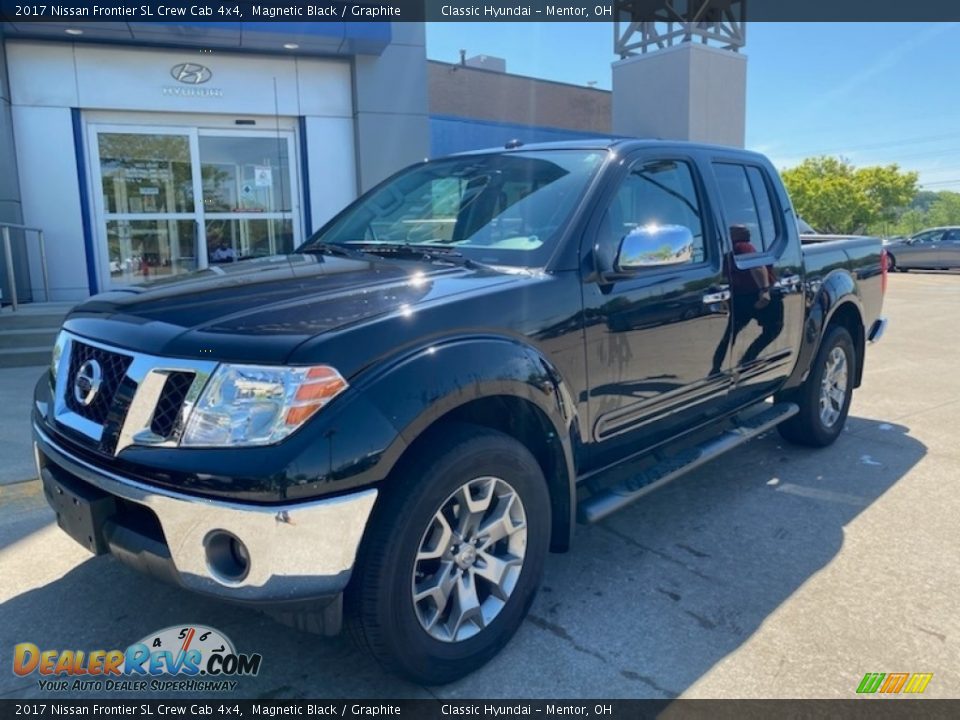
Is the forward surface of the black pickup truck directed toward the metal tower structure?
no

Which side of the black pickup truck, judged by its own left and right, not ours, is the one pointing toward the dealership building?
right

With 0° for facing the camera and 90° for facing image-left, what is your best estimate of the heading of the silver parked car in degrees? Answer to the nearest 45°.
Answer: approximately 90°

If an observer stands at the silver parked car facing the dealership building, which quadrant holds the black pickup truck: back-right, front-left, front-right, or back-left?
front-left

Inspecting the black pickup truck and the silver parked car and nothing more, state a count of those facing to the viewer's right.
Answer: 0

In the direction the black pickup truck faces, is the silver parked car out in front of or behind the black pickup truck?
behind

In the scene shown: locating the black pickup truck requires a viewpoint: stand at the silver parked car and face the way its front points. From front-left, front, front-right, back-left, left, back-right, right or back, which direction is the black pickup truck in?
left

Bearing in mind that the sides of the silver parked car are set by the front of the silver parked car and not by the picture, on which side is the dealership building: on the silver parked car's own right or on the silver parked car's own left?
on the silver parked car's own left
